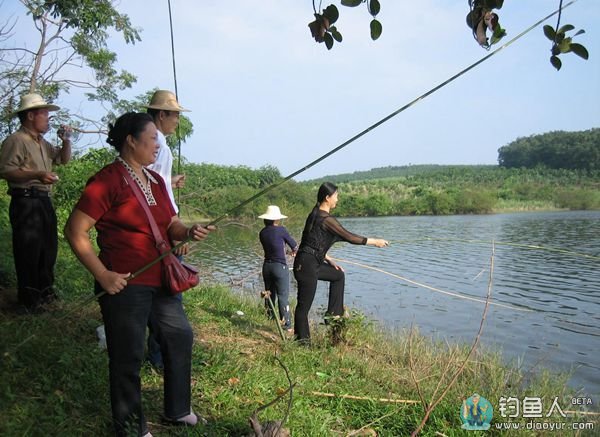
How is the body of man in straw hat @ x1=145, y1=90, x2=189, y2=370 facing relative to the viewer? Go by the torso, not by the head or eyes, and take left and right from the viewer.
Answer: facing to the right of the viewer

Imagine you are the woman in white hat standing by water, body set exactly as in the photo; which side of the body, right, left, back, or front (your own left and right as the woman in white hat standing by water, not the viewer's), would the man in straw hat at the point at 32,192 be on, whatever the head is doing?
back

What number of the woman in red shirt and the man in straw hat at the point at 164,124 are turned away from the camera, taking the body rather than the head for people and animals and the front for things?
0

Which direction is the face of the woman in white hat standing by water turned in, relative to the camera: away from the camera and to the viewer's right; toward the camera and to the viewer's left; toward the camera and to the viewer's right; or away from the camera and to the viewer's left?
away from the camera and to the viewer's right

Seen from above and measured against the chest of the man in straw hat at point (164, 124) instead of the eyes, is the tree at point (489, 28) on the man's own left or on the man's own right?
on the man's own right

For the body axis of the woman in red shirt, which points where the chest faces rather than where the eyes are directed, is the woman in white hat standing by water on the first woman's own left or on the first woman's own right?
on the first woman's own left

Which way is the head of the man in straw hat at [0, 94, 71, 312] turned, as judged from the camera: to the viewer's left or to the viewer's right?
to the viewer's right

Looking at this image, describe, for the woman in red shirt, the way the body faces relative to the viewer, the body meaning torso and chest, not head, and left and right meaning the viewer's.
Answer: facing the viewer and to the right of the viewer

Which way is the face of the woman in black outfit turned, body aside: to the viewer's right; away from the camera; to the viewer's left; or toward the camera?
to the viewer's right

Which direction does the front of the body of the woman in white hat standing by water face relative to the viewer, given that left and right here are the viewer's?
facing away from the viewer and to the right of the viewer

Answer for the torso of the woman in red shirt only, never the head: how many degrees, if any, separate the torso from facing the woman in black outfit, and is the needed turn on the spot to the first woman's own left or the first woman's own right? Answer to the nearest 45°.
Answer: approximately 90° to the first woman's own left

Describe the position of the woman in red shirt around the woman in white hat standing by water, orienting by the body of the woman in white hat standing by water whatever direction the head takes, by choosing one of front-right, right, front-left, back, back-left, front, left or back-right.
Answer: back-right
